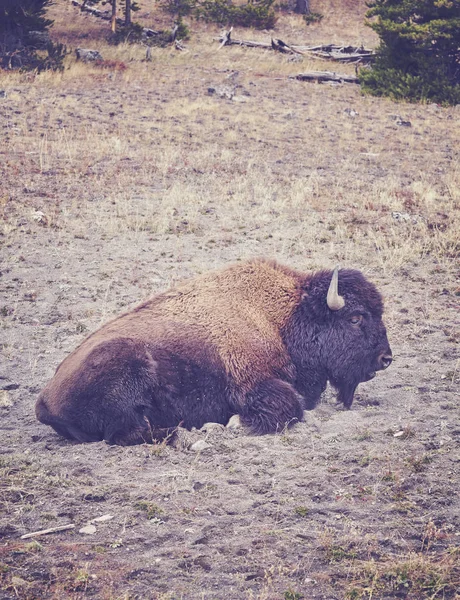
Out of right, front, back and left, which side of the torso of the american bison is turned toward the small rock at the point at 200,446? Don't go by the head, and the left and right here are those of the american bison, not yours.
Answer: right

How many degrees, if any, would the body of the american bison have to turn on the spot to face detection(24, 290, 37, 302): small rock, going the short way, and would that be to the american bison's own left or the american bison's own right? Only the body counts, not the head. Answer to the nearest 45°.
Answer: approximately 135° to the american bison's own left

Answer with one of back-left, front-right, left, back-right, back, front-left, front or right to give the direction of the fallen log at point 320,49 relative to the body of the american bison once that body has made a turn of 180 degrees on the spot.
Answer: right

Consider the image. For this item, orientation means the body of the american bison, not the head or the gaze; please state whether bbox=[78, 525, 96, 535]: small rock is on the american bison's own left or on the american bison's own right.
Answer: on the american bison's own right

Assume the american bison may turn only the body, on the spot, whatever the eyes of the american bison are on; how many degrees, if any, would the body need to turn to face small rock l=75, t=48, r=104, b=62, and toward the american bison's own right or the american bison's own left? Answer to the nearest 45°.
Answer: approximately 90° to the american bison's own left

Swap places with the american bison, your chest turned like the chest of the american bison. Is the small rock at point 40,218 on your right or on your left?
on your left

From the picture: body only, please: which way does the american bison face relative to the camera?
to the viewer's right
